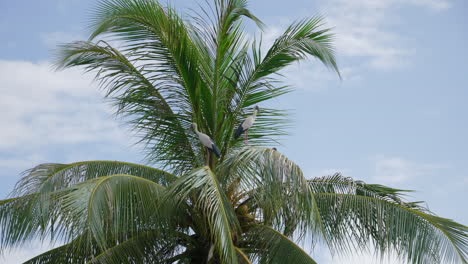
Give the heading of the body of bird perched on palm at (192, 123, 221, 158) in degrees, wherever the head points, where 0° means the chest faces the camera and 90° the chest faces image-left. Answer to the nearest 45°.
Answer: approximately 90°
